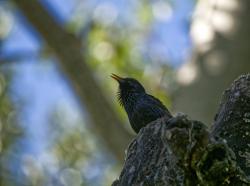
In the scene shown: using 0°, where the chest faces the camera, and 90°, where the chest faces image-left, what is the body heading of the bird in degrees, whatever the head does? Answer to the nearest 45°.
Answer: approximately 90°
